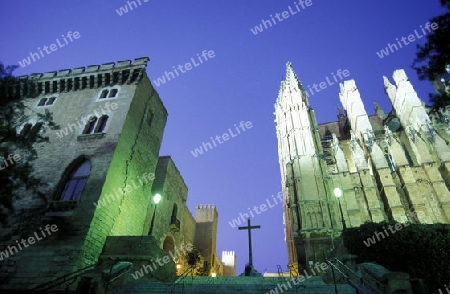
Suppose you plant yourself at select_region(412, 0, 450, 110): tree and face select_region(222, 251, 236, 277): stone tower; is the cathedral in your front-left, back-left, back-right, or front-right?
front-right

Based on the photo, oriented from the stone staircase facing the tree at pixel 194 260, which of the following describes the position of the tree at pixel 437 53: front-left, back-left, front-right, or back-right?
back-right

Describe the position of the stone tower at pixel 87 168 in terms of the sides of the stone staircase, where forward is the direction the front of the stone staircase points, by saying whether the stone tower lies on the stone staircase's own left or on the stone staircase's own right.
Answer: on the stone staircase's own right

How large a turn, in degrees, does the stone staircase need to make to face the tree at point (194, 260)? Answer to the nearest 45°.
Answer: approximately 180°

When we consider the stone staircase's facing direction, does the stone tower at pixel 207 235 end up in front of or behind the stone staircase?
behind

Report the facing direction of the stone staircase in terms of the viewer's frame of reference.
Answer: facing the viewer

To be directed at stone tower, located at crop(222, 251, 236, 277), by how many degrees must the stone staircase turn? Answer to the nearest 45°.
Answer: approximately 180°

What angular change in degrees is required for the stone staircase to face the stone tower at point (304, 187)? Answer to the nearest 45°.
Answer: approximately 135° to its left

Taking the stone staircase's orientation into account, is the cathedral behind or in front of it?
behind

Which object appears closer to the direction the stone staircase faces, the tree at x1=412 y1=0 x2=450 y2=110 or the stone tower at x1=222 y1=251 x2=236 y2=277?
the tree

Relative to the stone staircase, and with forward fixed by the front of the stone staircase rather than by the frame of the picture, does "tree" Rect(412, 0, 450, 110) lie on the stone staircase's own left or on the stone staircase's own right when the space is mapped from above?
on the stone staircase's own left
